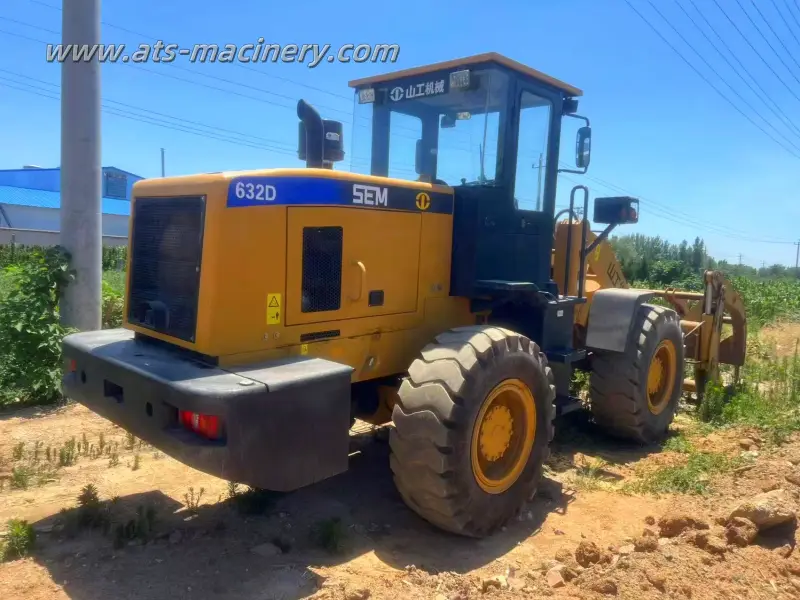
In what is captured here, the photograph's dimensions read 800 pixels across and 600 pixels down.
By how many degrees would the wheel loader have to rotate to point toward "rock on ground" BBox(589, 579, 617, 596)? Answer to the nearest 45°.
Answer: approximately 90° to its right

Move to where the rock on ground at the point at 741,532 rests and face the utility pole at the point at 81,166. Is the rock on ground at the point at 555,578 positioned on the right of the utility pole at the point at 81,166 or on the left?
left

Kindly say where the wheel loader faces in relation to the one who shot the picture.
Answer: facing away from the viewer and to the right of the viewer

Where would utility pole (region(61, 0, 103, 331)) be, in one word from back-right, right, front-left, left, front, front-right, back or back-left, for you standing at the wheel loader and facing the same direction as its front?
left
